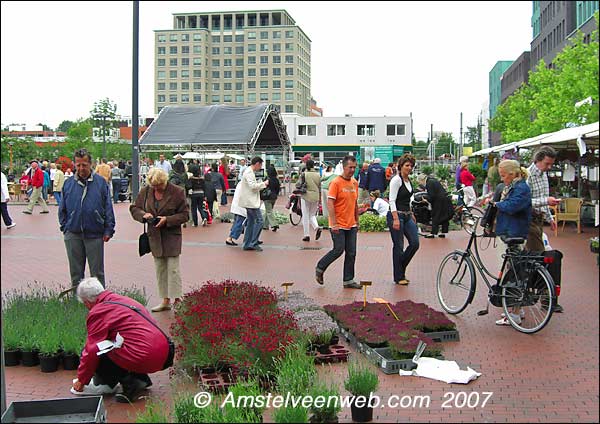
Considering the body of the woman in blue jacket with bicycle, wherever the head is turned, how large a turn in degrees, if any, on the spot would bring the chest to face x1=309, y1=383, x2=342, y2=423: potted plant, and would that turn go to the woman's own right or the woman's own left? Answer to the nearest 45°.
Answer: approximately 90° to the woman's own left

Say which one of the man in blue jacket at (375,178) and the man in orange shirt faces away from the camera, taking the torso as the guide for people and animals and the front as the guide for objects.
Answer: the man in blue jacket

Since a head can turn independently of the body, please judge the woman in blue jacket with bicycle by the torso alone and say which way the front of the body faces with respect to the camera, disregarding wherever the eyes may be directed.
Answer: to the viewer's left

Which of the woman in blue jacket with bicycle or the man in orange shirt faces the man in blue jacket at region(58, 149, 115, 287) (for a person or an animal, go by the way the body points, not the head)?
the woman in blue jacket with bicycle

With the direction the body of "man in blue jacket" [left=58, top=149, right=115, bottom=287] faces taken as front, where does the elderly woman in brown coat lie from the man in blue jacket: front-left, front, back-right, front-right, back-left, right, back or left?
left

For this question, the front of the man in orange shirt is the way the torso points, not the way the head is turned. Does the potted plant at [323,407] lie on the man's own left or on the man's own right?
on the man's own right

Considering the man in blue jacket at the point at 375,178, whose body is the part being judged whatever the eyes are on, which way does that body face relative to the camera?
away from the camera

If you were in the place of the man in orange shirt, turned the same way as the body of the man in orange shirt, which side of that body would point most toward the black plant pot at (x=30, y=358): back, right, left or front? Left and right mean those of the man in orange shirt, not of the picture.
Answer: right

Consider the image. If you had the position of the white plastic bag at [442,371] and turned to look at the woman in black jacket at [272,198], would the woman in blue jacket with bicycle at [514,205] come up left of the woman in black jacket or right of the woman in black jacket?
right

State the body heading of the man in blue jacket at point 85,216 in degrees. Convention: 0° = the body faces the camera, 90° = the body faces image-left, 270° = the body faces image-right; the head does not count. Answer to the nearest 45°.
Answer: approximately 0°

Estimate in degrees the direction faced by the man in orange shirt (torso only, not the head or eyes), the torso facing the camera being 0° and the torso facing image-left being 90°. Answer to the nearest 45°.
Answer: approximately 315°
